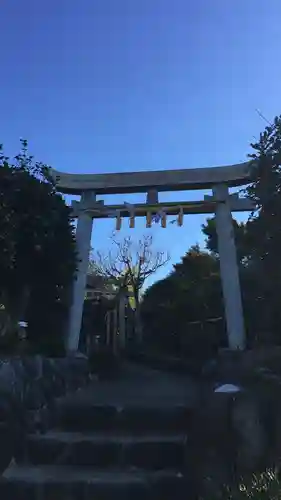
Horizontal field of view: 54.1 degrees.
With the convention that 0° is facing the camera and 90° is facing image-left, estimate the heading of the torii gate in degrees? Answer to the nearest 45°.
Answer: approximately 0°
